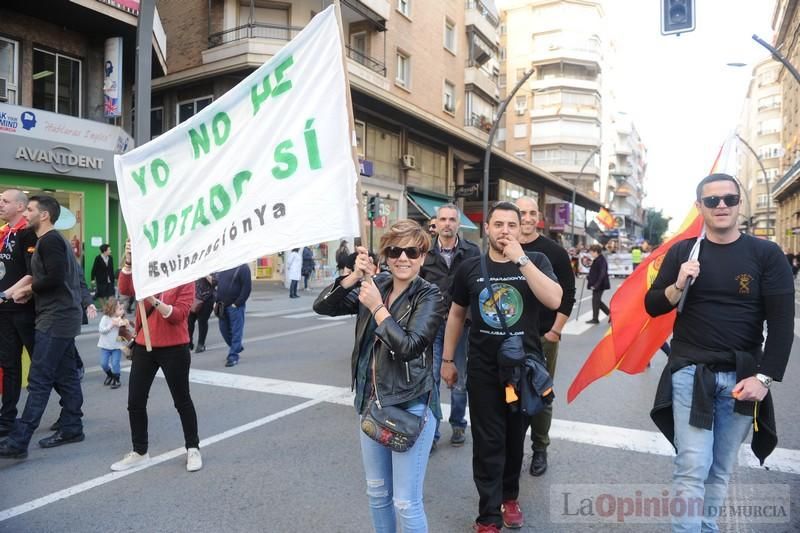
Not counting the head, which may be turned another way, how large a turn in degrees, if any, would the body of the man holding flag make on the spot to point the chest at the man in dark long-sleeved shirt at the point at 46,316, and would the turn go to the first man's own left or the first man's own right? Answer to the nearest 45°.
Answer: approximately 90° to the first man's own right

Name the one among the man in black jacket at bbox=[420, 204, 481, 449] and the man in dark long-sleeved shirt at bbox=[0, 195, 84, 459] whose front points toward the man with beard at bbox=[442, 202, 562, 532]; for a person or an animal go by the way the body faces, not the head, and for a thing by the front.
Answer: the man in black jacket

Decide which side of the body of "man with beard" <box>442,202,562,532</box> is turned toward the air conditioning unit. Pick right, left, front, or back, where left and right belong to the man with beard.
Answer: back

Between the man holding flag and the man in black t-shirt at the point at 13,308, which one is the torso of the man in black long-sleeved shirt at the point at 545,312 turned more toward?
the man holding flag

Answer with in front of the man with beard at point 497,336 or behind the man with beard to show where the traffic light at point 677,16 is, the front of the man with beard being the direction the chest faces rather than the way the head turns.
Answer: behind

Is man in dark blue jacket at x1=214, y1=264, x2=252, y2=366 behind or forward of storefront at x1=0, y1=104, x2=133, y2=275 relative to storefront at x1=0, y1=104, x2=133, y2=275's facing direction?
forward

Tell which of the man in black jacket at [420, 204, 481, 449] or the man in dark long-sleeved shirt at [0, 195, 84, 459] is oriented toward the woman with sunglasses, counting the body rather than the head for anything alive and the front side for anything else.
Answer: the man in black jacket

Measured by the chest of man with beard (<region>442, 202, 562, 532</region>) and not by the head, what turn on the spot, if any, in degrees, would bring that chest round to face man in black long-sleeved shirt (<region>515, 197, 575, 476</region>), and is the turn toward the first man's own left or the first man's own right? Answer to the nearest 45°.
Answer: approximately 180°

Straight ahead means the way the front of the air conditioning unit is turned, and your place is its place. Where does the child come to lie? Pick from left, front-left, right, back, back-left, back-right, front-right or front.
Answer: front-right
